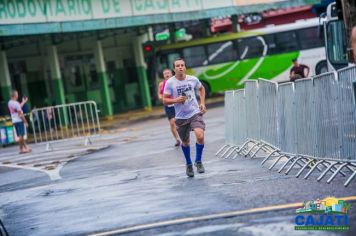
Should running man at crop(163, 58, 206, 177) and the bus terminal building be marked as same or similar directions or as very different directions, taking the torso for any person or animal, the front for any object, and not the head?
same or similar directions

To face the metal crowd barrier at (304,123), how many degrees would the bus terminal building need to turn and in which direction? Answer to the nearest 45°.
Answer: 0° — it already faces it

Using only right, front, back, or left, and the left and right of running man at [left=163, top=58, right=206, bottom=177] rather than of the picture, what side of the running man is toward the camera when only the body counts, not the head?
front

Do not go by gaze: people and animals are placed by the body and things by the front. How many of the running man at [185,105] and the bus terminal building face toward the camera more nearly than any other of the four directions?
2

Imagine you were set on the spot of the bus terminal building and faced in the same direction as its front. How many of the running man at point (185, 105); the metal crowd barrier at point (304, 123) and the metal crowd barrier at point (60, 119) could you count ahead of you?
3

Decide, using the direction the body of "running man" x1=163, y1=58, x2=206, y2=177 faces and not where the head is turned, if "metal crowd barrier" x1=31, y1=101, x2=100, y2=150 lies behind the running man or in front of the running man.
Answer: behind

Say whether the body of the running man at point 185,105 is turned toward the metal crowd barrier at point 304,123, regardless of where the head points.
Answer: no

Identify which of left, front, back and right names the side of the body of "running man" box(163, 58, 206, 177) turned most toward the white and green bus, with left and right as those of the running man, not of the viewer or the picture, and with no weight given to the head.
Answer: back

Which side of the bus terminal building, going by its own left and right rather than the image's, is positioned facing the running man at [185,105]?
front

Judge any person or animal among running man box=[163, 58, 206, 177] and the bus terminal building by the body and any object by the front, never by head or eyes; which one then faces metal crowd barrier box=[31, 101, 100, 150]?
the bus terminal building

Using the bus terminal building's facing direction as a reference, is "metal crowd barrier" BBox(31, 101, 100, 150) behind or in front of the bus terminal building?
in front

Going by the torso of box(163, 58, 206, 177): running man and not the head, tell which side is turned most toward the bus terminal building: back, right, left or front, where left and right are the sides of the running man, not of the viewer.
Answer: back

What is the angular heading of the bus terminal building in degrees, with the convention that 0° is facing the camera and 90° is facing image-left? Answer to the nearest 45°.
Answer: approximately 0°

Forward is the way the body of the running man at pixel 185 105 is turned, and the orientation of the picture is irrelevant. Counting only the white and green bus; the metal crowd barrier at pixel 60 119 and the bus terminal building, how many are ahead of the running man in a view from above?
0
